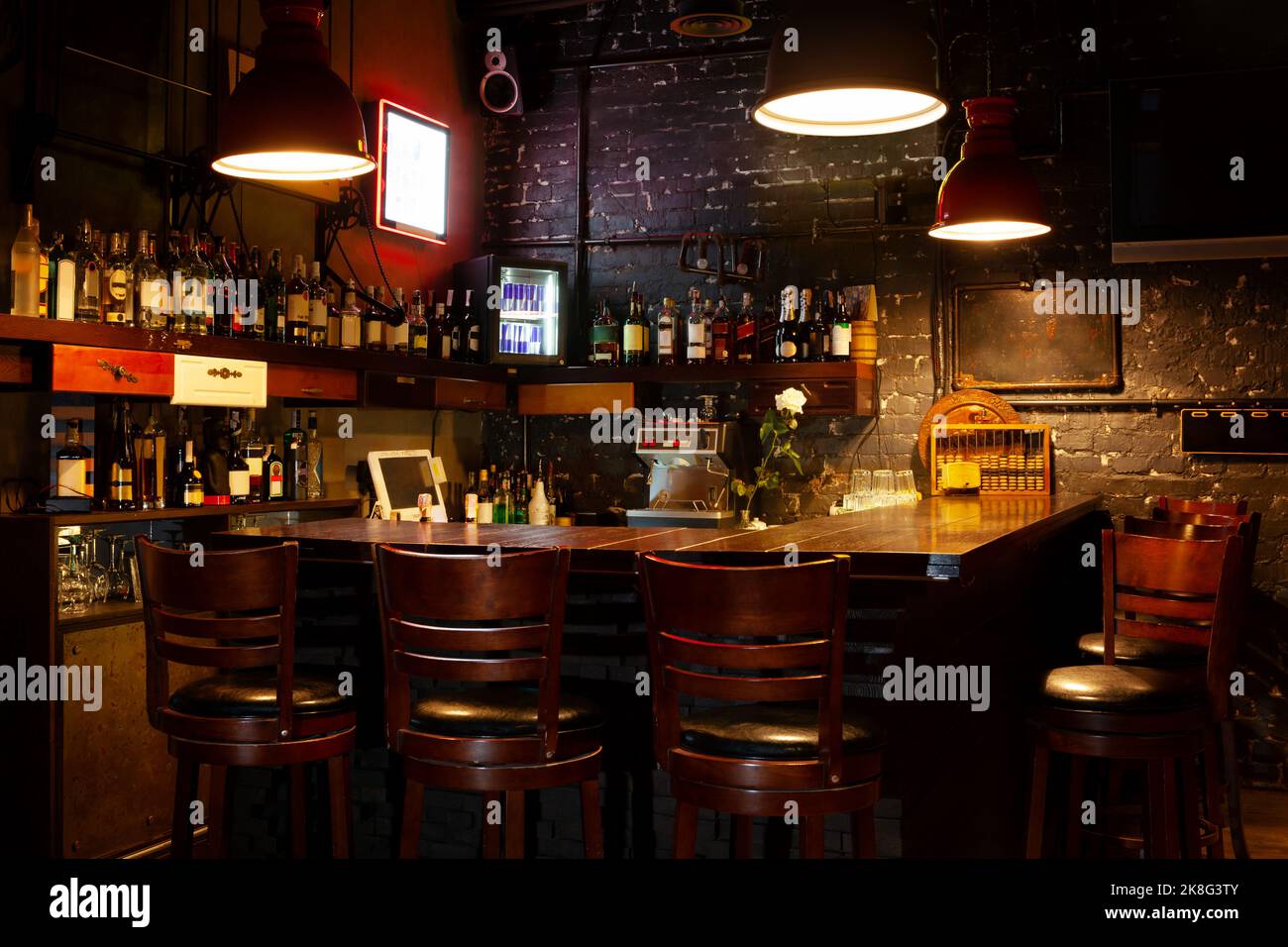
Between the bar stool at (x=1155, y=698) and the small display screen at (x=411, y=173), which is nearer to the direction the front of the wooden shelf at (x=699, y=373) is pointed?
the bar stool

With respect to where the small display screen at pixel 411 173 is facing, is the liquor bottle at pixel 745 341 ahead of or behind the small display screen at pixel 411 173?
ahead

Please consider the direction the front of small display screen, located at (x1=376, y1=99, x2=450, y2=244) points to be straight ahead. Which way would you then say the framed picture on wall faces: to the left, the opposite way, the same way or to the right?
to the right

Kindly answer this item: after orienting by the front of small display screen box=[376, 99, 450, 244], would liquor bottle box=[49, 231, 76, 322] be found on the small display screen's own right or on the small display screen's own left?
on the small display screen's own right

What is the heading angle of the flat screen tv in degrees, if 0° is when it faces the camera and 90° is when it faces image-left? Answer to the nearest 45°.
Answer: approximately 0°

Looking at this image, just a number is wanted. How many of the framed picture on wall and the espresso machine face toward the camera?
2

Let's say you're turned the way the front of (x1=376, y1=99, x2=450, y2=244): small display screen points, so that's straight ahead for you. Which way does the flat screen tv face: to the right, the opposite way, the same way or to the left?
to the right
